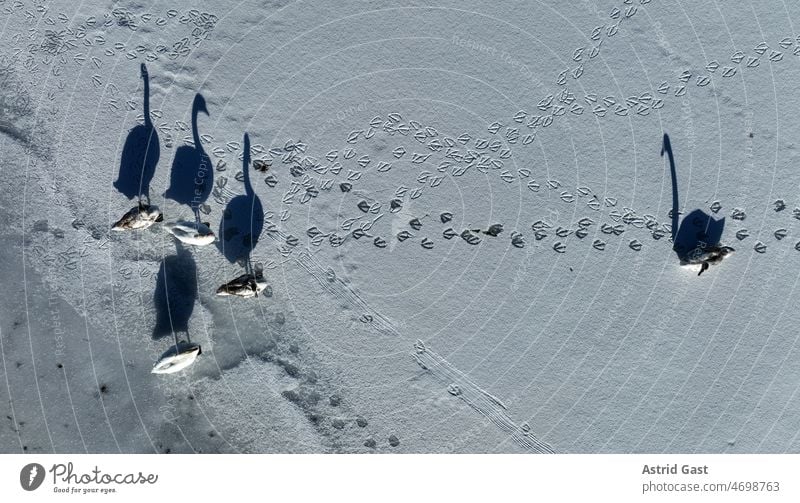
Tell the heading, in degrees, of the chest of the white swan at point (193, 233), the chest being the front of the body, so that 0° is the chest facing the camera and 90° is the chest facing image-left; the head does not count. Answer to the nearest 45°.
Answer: approximately 270°

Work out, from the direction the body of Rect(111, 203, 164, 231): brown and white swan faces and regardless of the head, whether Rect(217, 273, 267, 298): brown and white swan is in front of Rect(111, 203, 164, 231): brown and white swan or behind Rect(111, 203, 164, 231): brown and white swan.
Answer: in front

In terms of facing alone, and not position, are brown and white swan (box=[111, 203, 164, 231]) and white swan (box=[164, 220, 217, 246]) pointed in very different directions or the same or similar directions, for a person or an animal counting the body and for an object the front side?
same or similar directions

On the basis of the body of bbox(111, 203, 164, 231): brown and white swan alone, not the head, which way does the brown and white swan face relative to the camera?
to the viewer's right

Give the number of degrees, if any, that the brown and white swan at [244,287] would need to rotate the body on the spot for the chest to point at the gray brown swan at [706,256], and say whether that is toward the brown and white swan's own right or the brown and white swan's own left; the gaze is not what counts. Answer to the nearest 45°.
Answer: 0° — it already faces it

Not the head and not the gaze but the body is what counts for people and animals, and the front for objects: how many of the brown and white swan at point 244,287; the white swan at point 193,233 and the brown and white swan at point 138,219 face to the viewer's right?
3

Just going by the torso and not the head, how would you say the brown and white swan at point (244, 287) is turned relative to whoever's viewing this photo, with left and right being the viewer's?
facing to the right of the viewer

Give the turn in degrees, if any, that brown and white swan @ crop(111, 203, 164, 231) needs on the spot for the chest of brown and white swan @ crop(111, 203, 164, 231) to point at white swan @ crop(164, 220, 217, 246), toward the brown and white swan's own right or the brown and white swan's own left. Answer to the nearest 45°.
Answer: approximately 45° to the brown and white swan's own right
